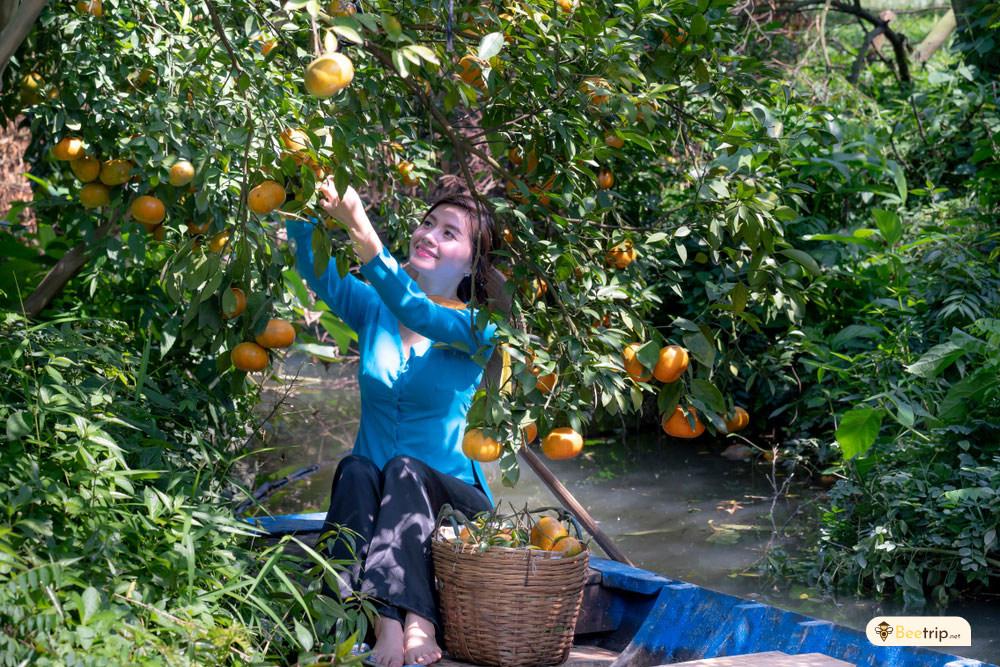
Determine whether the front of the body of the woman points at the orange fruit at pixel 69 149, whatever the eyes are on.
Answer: no

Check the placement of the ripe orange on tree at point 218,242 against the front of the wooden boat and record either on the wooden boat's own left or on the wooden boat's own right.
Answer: on the wooden boat's own left

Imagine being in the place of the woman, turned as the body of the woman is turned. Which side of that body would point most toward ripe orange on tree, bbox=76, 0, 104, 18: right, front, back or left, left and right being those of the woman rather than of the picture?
right

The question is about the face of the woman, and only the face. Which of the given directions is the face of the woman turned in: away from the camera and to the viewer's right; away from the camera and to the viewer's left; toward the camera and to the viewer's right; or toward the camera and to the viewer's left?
toward the camera and to the viewer's left

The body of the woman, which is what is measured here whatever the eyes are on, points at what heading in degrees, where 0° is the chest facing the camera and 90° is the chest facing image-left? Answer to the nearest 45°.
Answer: approximately 45°
